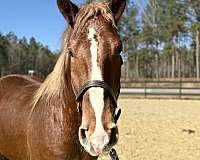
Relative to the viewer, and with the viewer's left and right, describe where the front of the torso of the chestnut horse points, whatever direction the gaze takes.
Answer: facing the viewer and to the right of the viewer
